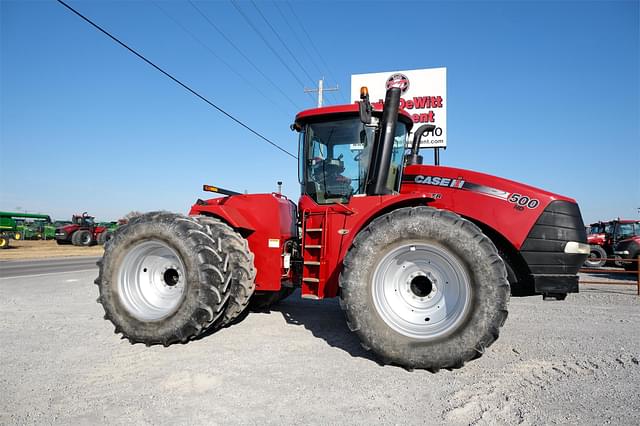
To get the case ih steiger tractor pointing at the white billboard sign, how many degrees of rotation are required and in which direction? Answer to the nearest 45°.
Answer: approximately 90° to its left

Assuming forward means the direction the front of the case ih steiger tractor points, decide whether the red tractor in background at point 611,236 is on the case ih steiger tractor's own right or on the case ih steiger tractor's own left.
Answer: on the case ih steiger tractor's own left

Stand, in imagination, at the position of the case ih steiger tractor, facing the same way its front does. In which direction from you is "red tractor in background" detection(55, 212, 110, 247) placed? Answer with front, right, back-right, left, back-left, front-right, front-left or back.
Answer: back-left

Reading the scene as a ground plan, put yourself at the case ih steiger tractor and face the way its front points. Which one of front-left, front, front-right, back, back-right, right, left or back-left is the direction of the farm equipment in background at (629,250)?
front-left

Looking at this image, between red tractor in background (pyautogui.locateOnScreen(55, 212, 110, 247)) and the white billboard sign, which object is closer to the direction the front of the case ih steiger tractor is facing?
the white billboard sign

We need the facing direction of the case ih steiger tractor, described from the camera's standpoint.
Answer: facing to the right of the viewer

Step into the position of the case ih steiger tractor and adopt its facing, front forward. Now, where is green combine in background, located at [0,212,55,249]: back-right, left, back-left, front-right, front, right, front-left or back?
back-left

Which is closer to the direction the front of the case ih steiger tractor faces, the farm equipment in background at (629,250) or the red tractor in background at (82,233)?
the farm equipment in background
